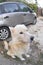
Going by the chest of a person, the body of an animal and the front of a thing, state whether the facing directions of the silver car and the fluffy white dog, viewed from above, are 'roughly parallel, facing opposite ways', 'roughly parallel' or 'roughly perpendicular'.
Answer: roughly perpendicular

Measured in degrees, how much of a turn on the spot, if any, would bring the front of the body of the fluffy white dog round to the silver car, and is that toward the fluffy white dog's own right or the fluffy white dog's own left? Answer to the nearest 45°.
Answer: approximately 135° to the fluffy white dog's own left

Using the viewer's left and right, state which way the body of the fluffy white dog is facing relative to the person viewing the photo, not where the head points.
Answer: facing the viewer and to the right of the viewer
